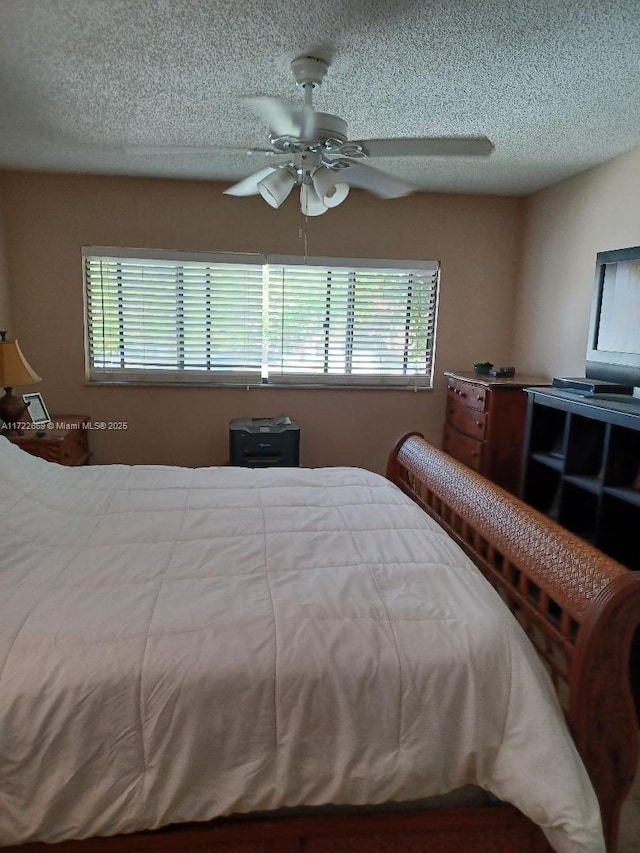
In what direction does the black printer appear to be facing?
toward the camera

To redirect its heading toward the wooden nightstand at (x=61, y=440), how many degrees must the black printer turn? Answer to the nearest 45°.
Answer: approximately 90° to its right

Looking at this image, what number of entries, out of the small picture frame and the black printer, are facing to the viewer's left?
0

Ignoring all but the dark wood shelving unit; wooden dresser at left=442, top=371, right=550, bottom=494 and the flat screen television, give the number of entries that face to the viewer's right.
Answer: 0

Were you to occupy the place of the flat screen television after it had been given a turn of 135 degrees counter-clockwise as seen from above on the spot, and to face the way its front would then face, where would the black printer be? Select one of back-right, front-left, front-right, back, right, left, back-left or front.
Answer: back

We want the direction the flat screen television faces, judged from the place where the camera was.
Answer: facing the viewer and to the left of the viewer

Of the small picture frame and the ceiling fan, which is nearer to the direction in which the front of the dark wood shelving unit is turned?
the ceiling fan

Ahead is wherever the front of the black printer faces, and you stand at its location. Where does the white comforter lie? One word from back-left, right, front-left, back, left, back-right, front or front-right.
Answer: front

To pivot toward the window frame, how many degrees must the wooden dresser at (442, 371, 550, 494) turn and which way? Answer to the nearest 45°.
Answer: approximately 45° to its right

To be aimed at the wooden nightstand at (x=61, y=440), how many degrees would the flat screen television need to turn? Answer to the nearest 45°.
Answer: approximately 45° to its right

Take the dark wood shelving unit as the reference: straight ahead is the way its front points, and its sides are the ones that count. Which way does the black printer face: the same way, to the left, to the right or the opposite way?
to the left

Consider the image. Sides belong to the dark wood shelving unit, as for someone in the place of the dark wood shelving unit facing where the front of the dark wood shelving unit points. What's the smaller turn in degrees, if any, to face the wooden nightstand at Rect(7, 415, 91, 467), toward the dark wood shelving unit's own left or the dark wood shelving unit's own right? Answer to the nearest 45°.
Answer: approximately 45° to the dark wood shelving unit's own right

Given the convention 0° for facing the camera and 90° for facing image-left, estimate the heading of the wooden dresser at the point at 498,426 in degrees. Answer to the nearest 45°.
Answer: approximately 45°

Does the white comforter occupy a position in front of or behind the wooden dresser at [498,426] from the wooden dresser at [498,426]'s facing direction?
in front
